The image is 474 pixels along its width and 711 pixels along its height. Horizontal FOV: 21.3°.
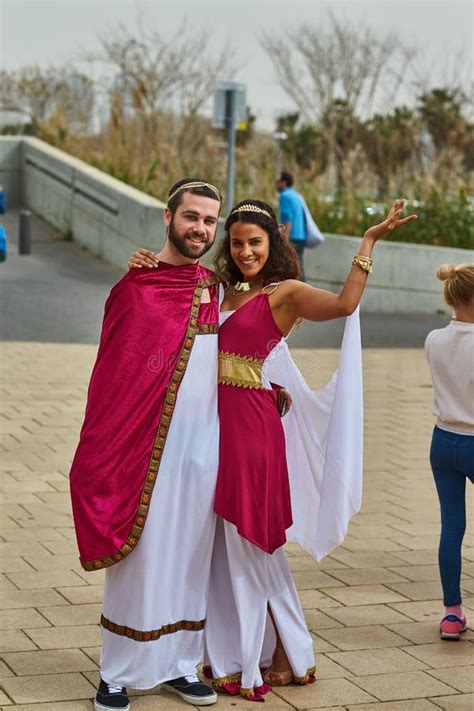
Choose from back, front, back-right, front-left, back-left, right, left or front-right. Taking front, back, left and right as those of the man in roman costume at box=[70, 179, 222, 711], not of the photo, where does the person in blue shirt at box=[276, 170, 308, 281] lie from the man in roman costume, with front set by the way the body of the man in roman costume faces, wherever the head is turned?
back-left

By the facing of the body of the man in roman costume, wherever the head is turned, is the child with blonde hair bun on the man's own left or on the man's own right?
on the man's own left

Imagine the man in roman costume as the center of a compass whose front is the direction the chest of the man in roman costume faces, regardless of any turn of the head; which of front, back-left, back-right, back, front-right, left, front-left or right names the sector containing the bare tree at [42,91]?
back-left

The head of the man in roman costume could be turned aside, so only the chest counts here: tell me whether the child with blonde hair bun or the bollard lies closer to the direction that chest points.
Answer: the child with blonde hair bun

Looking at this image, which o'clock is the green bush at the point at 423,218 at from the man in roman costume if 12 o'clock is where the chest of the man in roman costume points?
The green bush is roughly at 8 o'clock from the man in roman costume.

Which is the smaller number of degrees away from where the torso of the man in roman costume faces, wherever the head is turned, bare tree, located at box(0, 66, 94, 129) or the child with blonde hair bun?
the child with blonde hair bun

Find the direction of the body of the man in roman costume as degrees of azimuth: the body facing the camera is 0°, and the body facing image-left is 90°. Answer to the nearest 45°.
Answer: approximately 315°

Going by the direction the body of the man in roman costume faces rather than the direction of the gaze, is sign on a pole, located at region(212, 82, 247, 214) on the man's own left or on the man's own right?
on the man's own left
